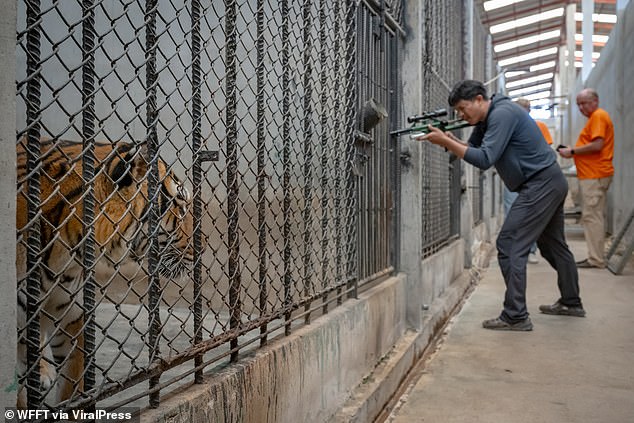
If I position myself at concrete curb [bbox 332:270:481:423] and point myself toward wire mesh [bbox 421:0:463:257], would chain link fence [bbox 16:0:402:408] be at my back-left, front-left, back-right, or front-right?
back-left

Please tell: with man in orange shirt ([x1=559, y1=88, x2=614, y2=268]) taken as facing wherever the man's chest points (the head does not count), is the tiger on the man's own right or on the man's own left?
on the man's own left

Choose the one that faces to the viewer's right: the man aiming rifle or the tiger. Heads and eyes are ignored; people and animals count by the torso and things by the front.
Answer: the tiger

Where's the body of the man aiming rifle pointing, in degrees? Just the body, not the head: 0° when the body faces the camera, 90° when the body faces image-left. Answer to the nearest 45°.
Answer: approximately 90°

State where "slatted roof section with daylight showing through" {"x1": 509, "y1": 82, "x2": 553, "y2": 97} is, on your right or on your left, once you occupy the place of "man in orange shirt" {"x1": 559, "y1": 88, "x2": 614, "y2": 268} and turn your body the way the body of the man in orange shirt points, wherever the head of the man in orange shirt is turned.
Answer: on your right

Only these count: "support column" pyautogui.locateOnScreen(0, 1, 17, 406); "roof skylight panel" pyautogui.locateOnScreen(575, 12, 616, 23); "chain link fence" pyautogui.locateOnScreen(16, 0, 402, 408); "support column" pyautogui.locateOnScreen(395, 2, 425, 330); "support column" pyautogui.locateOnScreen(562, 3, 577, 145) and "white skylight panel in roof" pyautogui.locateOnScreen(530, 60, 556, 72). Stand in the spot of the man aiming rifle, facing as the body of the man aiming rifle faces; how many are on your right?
3

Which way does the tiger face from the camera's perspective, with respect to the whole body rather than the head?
to the viewer's right

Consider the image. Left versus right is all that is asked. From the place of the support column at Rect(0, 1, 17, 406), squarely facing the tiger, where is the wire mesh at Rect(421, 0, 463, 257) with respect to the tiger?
right

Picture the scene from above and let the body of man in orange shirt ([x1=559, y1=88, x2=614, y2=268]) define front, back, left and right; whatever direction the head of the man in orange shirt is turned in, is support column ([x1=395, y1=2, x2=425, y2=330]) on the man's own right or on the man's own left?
on the man's own left

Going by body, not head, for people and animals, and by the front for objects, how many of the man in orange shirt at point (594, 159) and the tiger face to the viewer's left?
1

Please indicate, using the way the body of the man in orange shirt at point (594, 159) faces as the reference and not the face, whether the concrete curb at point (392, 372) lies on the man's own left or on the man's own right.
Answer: on the man's own left

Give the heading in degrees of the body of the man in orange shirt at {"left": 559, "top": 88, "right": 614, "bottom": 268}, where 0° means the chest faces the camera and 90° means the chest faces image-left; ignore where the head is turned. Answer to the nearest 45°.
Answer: approximately 90°
